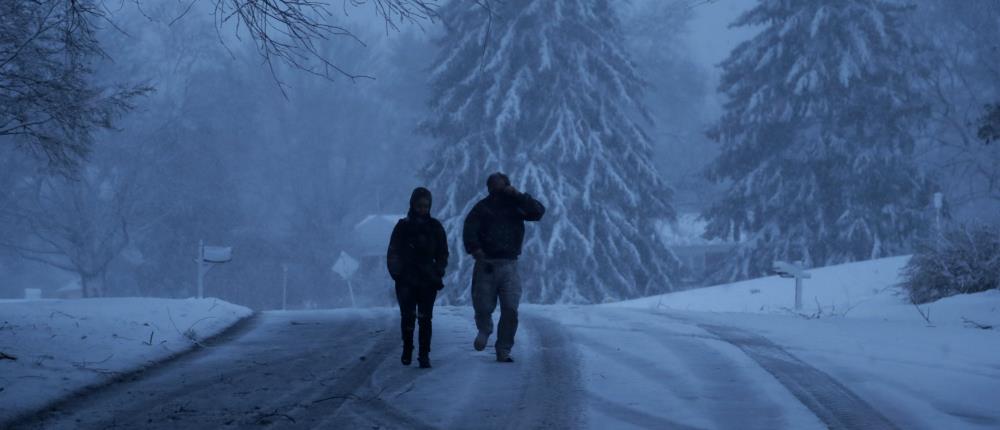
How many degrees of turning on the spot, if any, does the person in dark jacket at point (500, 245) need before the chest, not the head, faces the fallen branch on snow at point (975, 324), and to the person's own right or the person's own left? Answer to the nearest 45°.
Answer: approximately 135° to the person's own left

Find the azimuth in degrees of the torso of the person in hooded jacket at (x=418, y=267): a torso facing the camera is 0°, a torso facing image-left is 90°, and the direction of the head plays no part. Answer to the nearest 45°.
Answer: approximately 0°

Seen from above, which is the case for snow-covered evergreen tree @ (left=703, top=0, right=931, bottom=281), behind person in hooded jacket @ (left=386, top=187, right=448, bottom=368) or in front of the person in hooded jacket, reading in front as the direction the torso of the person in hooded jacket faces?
behind

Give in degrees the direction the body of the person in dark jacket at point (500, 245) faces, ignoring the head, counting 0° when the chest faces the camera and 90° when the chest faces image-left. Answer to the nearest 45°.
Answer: approximately 0°

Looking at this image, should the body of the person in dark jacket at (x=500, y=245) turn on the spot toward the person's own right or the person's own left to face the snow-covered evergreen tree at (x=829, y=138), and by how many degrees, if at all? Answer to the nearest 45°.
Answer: approximately 135° to the person's own left

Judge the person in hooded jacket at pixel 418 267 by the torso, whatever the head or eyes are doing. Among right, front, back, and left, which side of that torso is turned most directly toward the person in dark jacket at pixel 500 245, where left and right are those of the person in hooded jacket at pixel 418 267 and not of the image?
left

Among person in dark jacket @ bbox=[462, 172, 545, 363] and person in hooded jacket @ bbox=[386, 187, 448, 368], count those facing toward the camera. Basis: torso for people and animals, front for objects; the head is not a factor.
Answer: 2

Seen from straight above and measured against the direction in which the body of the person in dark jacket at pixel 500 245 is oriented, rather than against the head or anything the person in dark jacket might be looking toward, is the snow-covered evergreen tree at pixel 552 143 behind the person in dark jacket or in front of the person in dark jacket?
behind
